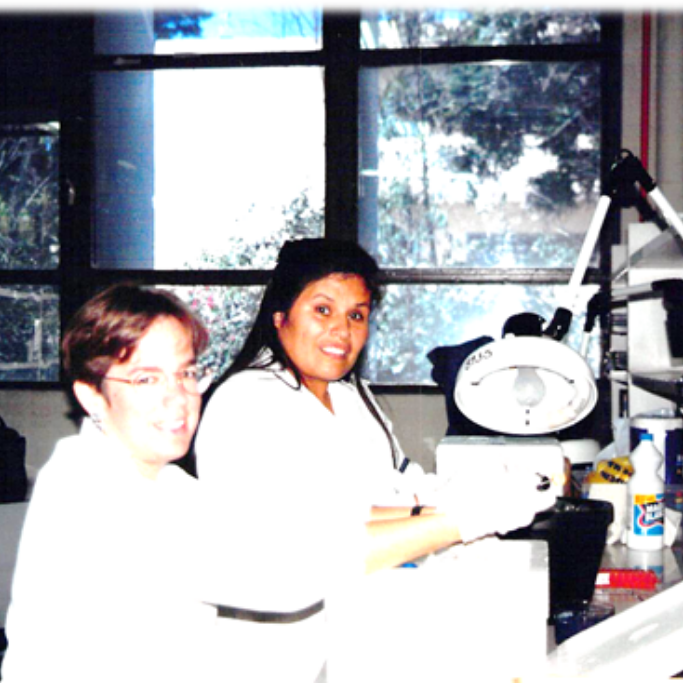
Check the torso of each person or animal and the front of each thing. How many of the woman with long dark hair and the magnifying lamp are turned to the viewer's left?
0

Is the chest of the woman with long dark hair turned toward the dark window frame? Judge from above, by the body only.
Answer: no

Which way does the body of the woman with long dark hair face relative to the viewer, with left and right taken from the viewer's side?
facing the viewer and to the right of the viewer

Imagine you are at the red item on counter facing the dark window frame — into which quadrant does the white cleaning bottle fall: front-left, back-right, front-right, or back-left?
front-right

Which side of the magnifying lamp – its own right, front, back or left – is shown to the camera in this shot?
front

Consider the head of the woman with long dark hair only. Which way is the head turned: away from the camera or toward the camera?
toward the camera

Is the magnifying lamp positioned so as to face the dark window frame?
no
